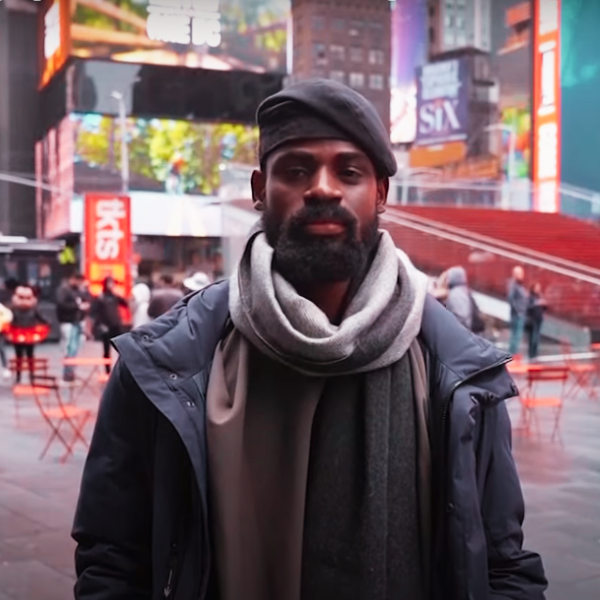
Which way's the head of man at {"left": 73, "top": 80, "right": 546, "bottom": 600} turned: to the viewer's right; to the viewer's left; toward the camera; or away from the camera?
toward the camera

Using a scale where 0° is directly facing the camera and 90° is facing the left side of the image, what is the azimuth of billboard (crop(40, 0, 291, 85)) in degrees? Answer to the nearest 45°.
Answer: approximately 0°

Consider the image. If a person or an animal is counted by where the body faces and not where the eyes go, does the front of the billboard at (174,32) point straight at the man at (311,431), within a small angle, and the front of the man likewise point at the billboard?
no

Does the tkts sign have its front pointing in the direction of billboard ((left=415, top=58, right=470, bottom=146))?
no

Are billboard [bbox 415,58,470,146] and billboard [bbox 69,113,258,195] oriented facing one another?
no

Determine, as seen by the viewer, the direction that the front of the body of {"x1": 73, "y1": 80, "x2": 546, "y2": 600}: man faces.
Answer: toward the camera

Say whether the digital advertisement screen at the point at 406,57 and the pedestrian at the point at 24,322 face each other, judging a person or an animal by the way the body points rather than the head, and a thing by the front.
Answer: no

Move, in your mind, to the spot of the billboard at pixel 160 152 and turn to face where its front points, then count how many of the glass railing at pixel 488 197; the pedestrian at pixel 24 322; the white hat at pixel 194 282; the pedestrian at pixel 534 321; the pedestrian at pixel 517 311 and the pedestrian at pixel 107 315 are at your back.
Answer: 0

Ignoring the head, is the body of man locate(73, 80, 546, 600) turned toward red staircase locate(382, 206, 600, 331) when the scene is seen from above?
no

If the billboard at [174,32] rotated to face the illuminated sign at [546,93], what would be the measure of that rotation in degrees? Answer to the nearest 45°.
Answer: approximately 45° to its left

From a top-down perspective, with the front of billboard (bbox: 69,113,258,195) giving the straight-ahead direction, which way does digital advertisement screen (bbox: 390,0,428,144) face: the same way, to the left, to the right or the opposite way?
the same way

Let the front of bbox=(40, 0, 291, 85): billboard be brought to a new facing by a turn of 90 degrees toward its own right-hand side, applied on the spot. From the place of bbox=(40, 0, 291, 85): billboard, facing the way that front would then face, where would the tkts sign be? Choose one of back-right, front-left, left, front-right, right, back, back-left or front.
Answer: left

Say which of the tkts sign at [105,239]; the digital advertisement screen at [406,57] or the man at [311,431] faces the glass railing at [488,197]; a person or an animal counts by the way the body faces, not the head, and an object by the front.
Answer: the digital advertisement screen

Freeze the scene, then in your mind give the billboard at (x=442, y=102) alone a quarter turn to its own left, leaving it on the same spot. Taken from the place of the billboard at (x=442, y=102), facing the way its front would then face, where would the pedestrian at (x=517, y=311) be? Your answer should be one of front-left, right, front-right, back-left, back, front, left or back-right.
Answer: front-right

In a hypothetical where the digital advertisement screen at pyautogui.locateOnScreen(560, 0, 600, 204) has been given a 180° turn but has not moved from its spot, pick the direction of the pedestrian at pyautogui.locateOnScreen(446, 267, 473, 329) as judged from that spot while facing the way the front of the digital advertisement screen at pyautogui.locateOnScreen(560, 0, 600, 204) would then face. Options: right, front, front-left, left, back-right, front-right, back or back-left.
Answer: back-right

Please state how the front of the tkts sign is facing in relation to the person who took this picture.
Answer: facing the viewer

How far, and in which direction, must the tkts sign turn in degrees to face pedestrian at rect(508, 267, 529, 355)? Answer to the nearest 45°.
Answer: approximately 45° to its left

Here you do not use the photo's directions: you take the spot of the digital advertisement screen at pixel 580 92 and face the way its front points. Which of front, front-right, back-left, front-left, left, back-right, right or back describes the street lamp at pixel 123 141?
front-right

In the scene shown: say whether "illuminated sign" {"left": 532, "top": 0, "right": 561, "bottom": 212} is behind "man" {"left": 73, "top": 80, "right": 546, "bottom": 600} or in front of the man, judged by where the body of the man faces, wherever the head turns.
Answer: behind

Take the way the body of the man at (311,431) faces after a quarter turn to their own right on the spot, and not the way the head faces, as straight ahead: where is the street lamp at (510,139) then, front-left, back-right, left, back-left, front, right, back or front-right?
right

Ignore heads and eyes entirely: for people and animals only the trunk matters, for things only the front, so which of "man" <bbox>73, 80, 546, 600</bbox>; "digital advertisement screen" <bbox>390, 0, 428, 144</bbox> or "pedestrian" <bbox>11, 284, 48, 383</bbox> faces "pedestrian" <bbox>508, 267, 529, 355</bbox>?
the digital advertisement screen
